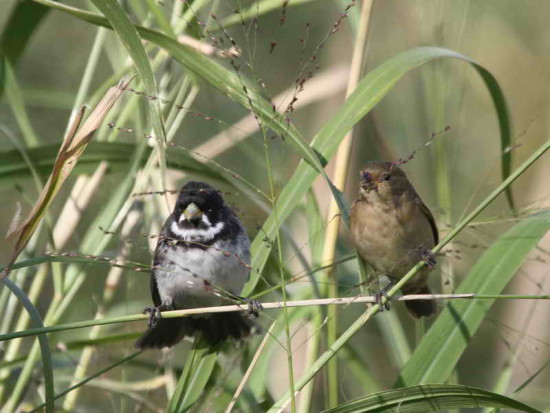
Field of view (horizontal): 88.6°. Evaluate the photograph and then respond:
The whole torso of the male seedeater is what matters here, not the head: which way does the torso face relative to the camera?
toward the camera

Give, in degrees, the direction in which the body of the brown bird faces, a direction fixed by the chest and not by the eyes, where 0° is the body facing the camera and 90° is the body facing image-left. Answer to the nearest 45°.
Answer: approximately 45°

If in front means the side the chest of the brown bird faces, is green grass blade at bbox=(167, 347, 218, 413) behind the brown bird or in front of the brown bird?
in front

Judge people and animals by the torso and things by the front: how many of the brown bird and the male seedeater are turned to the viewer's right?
0

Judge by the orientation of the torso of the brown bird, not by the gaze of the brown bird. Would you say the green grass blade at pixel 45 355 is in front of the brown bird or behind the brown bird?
in front
